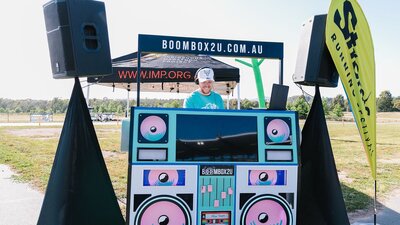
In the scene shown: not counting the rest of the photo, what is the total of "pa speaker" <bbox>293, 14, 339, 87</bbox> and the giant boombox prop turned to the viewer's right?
0

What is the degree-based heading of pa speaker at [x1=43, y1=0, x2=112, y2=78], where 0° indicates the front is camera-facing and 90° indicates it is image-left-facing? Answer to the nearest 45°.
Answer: approximately 45°

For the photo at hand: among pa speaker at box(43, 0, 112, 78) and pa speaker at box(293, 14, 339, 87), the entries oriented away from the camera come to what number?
0

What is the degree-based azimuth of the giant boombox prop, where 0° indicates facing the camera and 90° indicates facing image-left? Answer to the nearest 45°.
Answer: approximately 0°

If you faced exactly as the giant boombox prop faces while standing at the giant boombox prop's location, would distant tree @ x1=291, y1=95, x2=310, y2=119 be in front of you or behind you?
behind

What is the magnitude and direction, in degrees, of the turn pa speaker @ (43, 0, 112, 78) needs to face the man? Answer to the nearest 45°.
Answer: approximately 135° to its left
